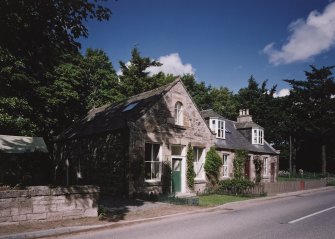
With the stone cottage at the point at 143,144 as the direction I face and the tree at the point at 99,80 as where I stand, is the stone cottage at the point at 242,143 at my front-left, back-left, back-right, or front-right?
front-left

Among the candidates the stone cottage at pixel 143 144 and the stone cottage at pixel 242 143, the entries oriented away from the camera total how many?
0

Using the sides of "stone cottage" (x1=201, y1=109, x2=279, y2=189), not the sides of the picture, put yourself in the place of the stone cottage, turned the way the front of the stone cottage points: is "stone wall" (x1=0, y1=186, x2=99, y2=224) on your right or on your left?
on your right

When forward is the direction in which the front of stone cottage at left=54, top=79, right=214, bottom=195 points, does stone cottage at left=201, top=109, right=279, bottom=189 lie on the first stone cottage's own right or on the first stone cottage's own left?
on the first stone cottage's own left

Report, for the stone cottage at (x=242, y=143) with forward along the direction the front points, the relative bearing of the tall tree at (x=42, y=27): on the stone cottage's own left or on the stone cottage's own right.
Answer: on the stone cottage's own right

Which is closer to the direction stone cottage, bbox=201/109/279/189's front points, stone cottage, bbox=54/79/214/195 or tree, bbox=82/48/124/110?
the stone cottage

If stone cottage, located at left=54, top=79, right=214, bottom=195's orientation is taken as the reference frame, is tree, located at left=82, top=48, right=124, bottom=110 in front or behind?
behind

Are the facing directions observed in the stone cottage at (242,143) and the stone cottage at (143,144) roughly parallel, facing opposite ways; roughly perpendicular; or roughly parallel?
roughly parallel

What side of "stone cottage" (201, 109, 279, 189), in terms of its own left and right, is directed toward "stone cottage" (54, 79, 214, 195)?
right

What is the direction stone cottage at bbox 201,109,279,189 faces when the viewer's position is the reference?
facing the viewer and to the right of the viewer

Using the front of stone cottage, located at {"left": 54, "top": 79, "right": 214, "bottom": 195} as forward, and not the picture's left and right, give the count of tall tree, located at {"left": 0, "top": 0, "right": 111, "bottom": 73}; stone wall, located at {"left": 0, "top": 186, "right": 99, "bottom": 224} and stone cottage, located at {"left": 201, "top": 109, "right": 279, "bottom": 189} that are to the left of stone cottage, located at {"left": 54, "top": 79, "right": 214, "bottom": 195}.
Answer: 1
